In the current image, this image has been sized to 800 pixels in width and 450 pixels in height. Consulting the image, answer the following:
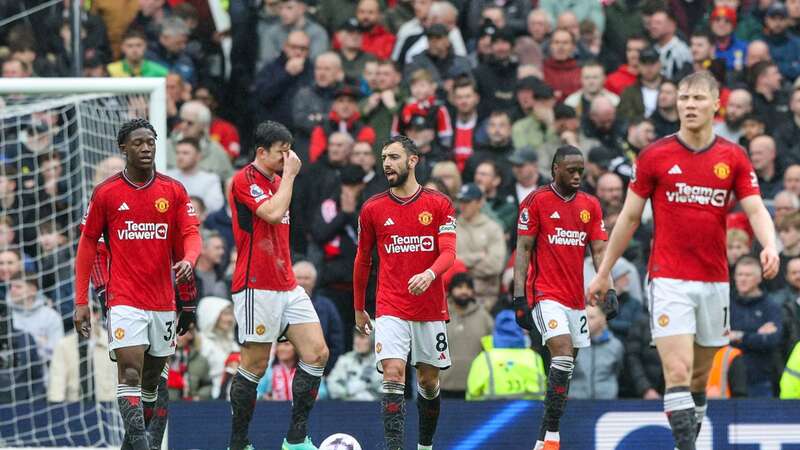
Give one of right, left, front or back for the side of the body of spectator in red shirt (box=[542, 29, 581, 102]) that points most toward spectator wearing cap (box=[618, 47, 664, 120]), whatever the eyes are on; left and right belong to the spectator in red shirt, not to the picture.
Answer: left

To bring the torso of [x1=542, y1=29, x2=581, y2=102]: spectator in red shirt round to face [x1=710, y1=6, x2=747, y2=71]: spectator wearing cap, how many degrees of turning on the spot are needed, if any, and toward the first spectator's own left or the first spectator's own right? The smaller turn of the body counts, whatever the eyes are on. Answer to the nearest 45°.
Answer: approximately 90° to the first spectator's own left

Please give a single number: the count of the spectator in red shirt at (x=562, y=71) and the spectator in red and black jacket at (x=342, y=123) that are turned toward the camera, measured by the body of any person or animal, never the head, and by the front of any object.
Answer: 2

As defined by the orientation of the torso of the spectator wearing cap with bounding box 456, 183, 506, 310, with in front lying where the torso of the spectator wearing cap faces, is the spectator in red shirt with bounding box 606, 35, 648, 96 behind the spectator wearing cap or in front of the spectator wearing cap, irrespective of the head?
behind

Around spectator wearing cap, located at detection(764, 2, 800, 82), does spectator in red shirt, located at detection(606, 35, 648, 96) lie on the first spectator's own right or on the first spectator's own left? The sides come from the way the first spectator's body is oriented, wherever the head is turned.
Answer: on the first spectator's own right

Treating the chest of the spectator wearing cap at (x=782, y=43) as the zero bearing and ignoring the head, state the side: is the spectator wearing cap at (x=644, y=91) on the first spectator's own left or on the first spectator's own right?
on the first spectator's own right

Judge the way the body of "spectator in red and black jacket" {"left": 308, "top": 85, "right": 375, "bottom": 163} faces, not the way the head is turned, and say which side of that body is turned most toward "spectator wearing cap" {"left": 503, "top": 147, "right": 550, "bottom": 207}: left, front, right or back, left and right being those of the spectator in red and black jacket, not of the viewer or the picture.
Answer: left

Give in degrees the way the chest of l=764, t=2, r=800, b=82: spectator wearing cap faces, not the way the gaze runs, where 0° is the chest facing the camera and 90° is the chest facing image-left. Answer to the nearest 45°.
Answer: approximately 0°
